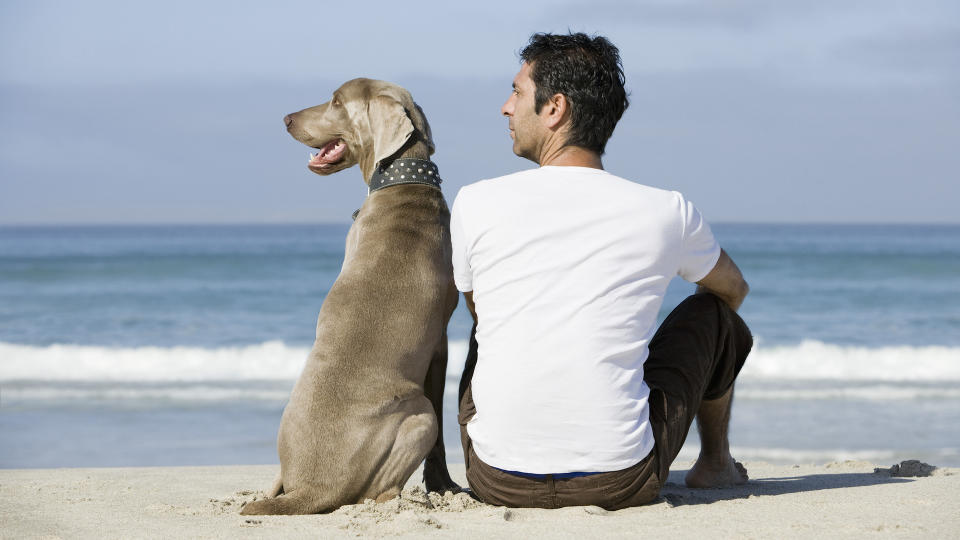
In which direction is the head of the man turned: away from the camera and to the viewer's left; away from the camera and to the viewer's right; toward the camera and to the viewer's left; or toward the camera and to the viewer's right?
away from the camera and to the viewer's left

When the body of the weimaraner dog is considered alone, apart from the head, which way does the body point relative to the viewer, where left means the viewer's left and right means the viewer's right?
facing away from the viewer and to the right of the viewer

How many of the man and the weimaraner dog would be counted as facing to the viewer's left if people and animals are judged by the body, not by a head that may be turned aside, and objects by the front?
0

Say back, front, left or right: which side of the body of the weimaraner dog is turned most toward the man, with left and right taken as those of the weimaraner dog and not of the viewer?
right

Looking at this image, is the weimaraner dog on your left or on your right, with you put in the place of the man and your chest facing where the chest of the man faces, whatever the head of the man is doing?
on your left

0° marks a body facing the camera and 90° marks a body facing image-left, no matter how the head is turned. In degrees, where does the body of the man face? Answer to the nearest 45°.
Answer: approximately 180°
